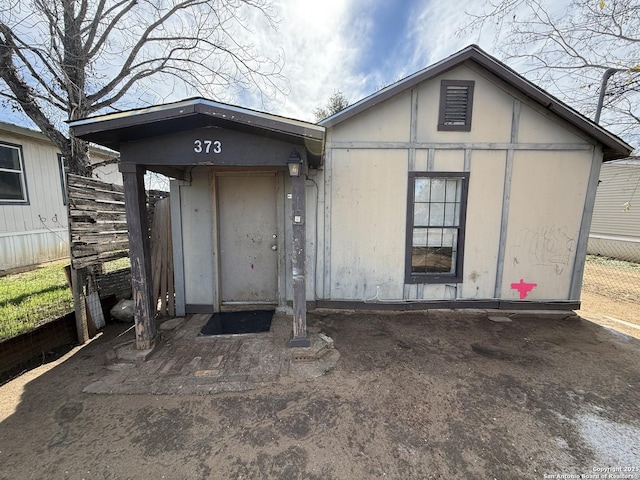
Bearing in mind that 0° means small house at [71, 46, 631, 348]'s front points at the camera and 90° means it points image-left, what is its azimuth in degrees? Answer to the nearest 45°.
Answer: approximately 0°

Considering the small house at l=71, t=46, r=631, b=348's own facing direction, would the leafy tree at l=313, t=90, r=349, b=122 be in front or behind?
behind

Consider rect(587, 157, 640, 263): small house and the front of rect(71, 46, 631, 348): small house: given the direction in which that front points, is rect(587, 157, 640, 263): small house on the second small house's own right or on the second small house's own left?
on the second small house's own left

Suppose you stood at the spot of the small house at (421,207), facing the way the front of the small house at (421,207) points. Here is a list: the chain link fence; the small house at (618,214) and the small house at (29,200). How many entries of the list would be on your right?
1

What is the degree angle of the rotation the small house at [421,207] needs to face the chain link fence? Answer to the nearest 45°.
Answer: approximately 135° to its left

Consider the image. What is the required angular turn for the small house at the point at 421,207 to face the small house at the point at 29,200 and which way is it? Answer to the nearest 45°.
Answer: approximately 90° to its right

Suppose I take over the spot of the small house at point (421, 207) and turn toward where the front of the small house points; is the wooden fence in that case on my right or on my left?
on my right

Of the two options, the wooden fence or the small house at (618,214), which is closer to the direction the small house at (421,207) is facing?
the wooden fence
